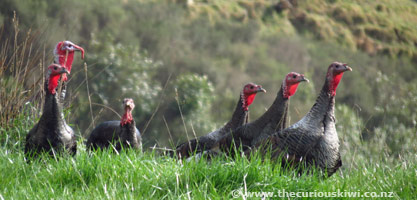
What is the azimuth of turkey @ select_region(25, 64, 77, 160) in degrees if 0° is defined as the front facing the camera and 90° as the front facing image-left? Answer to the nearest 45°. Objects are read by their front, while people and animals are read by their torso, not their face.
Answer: approximately 315°

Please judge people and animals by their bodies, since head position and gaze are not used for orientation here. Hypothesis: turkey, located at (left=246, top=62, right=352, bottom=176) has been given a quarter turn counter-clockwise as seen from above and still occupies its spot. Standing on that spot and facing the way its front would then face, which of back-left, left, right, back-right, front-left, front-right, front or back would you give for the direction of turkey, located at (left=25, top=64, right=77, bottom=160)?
left

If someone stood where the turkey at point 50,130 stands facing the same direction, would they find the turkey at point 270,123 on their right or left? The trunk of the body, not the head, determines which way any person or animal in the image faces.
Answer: on their left

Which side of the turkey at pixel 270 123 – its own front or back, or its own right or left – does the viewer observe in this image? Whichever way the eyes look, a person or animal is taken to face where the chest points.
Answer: right

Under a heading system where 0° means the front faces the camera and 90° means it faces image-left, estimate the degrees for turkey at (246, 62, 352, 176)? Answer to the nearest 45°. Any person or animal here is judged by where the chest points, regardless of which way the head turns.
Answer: approximately 270°

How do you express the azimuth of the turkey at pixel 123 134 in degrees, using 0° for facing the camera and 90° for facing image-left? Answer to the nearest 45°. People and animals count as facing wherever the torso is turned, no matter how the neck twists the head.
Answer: approximately 315°
